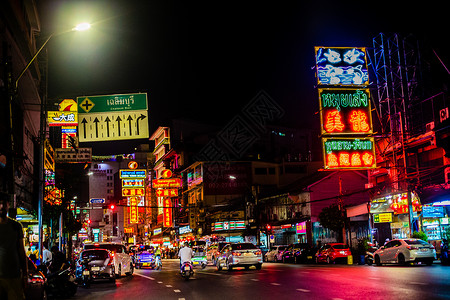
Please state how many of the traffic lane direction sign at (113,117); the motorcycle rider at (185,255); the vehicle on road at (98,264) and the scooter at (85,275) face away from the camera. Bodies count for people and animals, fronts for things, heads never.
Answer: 3

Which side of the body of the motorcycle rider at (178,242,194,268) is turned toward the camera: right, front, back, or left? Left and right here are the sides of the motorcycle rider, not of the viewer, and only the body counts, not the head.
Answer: back

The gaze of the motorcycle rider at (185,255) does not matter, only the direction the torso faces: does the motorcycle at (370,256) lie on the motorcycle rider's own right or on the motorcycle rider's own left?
on the motorcycle rider's own right

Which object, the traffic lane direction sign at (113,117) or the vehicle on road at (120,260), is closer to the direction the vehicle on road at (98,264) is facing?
the vehicle on road

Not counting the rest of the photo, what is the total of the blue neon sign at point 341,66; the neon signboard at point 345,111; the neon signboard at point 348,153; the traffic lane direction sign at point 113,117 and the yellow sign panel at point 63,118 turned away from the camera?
0

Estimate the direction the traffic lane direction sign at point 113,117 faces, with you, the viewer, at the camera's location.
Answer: facing the viewer

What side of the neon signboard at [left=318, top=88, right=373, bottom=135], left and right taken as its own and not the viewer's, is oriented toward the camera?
front

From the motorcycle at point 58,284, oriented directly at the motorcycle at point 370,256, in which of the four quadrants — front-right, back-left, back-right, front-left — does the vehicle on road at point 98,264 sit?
front-left

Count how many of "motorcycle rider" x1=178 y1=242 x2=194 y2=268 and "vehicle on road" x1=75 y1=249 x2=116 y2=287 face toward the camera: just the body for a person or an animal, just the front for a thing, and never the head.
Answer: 0

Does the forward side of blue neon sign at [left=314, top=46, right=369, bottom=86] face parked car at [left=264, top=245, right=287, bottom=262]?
no

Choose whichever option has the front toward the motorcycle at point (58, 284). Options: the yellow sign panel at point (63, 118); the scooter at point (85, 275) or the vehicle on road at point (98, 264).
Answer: the yellow sign panel

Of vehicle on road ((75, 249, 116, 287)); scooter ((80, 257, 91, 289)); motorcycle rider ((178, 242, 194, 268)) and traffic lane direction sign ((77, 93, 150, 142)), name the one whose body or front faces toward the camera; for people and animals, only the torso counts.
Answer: the traffic lane direction sign

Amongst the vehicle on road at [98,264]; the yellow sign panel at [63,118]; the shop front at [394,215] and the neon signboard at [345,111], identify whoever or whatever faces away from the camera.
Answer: the vehicle on road

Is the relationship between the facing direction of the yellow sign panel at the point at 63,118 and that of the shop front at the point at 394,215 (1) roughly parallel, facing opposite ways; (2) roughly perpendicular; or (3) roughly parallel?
roughly perpendicular

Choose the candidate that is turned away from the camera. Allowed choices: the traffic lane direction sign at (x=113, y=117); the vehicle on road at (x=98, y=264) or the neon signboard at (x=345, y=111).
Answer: the vehicle on road

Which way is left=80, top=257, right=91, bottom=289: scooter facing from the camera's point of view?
away from the camera

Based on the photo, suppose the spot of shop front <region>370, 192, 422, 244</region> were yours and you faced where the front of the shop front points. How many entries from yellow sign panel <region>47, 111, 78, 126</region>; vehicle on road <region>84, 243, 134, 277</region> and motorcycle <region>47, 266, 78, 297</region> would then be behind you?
0

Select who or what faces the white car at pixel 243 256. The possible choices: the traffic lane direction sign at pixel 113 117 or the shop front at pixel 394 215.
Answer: the shop front
